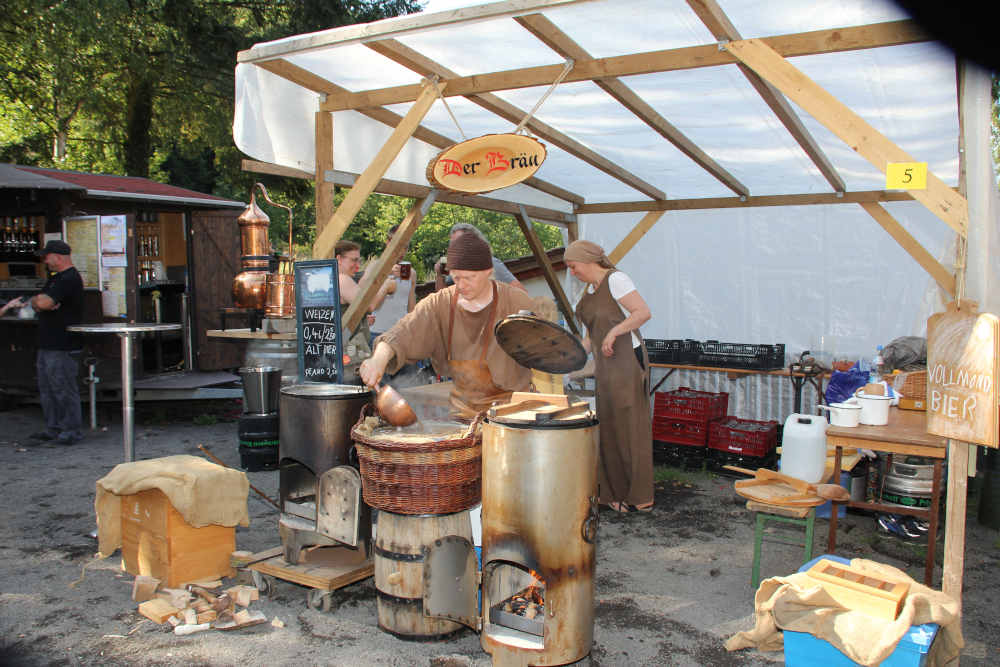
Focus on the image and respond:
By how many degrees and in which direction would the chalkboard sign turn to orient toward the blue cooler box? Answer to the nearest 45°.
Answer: approximately 45° to its left

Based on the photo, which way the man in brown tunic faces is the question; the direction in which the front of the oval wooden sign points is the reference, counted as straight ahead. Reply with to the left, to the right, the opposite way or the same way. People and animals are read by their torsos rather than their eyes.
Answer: the same way

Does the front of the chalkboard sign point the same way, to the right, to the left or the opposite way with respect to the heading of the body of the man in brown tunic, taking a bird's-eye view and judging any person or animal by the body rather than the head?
the same way

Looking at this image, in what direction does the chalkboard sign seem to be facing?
toward the camera

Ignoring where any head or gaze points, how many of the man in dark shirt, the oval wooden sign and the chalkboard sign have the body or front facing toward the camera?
2

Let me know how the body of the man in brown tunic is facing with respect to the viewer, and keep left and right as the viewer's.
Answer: facing the viewer

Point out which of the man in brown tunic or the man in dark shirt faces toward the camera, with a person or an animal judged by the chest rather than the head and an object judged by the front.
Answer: the man in brown tunic

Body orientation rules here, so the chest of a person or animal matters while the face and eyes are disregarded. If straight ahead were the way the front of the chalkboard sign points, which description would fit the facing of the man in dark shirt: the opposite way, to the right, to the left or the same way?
to the right

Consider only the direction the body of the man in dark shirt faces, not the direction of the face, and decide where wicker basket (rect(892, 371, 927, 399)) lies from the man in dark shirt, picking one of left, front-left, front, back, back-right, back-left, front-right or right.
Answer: back-left

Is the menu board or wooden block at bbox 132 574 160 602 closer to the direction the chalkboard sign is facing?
the wooden block

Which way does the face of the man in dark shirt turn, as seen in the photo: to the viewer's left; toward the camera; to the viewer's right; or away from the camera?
to the viewer's left

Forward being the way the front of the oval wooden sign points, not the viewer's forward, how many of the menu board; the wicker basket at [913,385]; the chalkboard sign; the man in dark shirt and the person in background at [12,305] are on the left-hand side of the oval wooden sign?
1

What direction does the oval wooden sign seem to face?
toward the camera

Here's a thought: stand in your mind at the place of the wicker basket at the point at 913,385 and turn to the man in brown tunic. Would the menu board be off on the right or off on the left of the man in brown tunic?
right

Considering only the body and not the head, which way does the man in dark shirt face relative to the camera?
to the viewer's left

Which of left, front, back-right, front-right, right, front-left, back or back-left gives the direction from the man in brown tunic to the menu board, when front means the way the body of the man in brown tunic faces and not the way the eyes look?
back-right

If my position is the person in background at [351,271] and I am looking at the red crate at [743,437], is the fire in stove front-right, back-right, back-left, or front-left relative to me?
front-right

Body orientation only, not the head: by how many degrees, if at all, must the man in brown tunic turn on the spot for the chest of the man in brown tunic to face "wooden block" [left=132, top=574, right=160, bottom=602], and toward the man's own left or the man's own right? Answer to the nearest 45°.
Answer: approximately 90° to the man's own right
